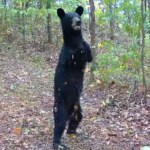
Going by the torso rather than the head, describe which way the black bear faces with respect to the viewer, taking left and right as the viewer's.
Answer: facing the viewer and to the right of the viewer
